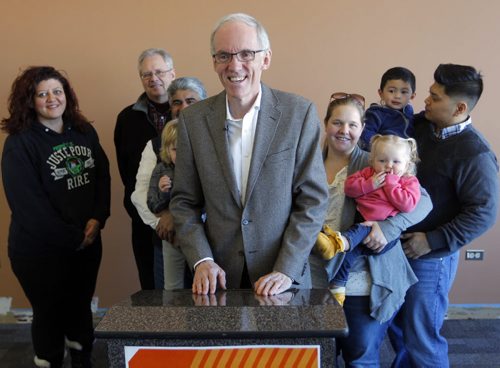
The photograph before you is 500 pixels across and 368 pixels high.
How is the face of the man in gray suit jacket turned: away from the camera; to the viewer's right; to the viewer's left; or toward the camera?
toward the camera

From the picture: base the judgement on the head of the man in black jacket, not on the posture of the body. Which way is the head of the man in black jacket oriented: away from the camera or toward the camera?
toward the camera

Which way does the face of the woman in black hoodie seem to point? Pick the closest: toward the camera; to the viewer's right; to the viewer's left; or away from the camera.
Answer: toward the camera

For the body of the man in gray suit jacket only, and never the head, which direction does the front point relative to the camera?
toward the camera

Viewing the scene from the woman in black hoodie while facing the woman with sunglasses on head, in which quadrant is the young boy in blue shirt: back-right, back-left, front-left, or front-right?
front-left

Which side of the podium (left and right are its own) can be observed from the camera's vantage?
front

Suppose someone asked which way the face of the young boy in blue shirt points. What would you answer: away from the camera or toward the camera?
toward the camera

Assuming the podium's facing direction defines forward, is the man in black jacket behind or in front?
behind

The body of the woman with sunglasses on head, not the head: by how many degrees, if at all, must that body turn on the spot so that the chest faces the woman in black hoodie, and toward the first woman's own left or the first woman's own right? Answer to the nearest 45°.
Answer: approximately 45° to the first woman's own right
